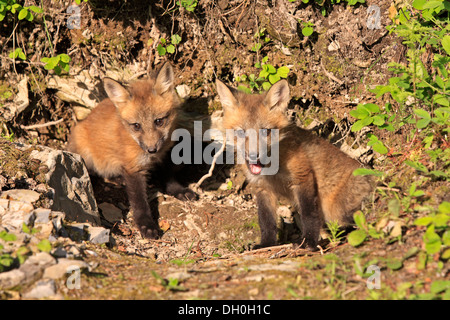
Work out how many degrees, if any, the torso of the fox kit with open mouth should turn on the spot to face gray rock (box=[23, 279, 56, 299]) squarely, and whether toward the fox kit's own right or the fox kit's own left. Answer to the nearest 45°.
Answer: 0° — it already faces it

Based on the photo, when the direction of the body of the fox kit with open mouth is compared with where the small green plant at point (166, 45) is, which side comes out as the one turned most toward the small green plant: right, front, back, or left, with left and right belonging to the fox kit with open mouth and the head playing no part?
right

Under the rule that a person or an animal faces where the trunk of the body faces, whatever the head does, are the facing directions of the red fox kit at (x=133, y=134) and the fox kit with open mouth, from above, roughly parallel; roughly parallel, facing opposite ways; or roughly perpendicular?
roughly perpendicular

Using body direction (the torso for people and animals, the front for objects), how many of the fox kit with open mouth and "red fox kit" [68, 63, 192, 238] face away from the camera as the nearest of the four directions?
0

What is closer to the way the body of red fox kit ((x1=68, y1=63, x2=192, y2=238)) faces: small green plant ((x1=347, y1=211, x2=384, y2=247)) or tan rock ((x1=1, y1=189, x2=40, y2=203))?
the small green plant

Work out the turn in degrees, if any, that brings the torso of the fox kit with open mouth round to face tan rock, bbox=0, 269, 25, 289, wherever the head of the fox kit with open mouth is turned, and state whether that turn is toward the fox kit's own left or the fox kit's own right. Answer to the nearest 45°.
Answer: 0° — it already faces it

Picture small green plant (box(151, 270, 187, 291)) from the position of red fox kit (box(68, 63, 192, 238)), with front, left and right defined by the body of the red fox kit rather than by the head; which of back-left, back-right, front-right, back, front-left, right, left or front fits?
front-right

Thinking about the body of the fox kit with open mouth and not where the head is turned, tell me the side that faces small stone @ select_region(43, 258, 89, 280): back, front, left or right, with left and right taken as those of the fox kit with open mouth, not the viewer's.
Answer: front

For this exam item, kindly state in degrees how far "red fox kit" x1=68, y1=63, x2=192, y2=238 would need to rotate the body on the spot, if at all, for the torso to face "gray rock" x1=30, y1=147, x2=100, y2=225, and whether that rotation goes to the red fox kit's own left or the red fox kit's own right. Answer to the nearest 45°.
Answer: approximately 90° to the red fox kit's own right

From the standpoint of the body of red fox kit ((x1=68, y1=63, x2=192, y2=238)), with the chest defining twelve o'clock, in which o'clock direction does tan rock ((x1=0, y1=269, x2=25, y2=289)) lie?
The tan rock is roughly at 2 o'clock from the red fox kit.

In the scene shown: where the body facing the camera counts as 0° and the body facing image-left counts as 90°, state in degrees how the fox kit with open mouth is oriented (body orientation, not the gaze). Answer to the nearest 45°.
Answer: approximately 45°

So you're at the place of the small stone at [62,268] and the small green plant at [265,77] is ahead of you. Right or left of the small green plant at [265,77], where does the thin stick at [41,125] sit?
left
